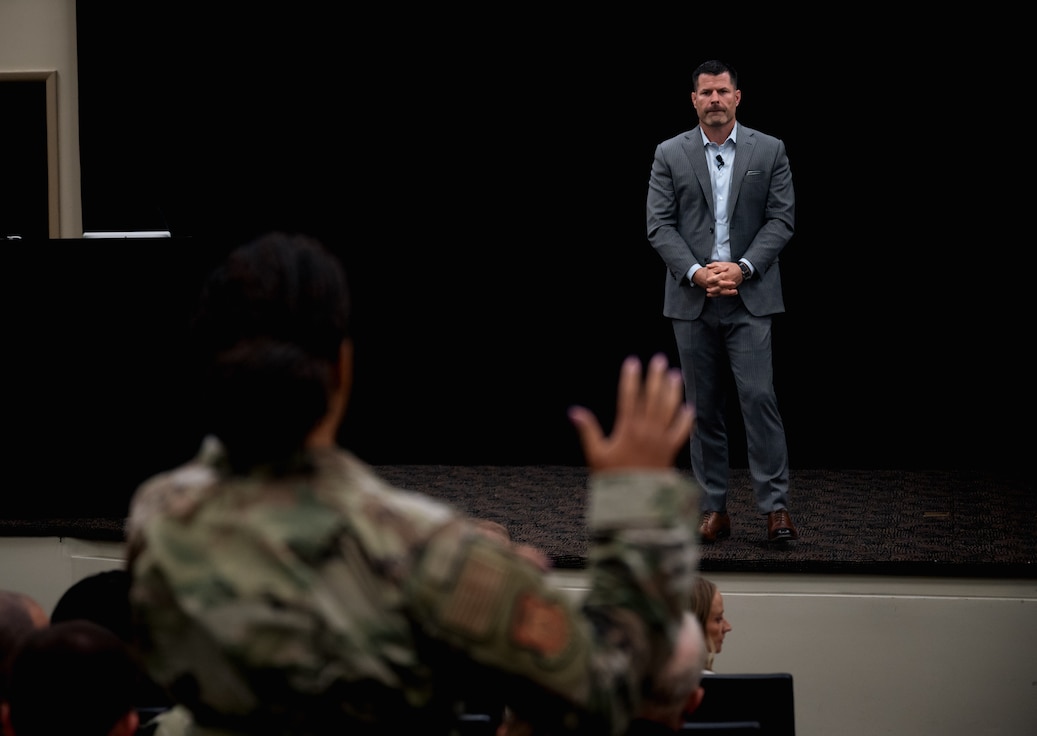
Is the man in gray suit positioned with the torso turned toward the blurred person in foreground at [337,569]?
yes

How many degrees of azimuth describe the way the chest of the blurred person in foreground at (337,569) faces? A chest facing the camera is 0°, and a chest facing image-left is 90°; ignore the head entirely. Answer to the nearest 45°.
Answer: approximately 225°

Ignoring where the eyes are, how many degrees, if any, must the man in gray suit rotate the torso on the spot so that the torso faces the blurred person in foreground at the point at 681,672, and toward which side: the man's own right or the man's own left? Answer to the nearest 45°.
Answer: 0° — they already face them

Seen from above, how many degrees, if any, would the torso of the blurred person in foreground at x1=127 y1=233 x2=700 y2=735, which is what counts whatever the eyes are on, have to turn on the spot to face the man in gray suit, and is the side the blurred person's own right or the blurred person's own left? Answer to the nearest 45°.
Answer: approximately 45° to the blurred person's own left

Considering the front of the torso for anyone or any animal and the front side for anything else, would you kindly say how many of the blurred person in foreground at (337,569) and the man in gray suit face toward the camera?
1
